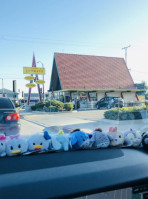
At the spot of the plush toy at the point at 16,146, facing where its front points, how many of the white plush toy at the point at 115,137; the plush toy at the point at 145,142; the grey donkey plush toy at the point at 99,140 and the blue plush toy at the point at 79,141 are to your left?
4

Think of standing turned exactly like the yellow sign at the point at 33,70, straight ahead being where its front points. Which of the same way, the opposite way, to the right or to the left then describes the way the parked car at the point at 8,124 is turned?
the opposite way

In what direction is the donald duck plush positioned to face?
toward the camera

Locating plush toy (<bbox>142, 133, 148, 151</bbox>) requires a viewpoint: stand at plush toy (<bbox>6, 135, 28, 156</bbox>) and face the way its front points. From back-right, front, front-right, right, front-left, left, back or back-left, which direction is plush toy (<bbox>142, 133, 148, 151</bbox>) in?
left

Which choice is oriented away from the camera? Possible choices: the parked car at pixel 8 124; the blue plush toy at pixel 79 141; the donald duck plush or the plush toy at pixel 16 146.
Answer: the parked car

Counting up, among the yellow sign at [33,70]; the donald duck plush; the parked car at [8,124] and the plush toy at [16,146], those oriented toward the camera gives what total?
3

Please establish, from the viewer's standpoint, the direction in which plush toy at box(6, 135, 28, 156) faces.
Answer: facing the viewer

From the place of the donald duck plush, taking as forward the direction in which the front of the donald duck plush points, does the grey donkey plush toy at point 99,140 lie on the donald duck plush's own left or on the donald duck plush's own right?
on the donald duck plush's own left

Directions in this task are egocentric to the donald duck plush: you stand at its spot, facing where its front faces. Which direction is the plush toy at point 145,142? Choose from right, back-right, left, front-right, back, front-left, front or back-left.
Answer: left

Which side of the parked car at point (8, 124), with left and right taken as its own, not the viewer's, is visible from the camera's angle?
back

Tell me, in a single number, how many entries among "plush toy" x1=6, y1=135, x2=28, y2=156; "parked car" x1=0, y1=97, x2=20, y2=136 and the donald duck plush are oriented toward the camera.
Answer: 2

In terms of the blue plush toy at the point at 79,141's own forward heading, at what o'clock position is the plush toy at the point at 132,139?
The plush toy is roughly at 10 o'clock from the blue plush toy.
